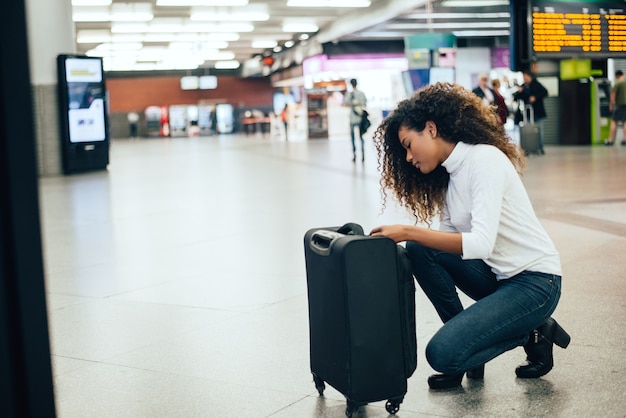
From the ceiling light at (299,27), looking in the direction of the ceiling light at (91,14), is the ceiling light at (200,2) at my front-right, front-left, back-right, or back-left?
front-left

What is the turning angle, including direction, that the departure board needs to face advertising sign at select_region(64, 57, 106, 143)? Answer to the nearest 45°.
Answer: approximately 90° to its right

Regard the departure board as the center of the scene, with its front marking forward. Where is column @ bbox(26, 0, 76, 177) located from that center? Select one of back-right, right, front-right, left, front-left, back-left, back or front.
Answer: right

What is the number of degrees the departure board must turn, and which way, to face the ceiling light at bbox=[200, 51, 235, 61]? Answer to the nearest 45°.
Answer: approximately 135° to its right

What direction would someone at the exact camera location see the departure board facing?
facing the viewer

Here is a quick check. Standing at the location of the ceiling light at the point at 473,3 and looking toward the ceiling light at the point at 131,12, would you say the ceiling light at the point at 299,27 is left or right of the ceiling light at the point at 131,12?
right

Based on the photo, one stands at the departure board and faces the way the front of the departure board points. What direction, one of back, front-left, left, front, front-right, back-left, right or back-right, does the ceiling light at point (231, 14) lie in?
back-right

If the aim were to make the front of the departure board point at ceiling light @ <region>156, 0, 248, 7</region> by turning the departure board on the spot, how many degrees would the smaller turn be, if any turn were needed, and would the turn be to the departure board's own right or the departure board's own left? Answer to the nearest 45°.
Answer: approximately 135° to the departure board's own right

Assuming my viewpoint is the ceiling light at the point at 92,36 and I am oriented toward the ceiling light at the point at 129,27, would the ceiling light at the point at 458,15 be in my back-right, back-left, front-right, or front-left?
front-left
